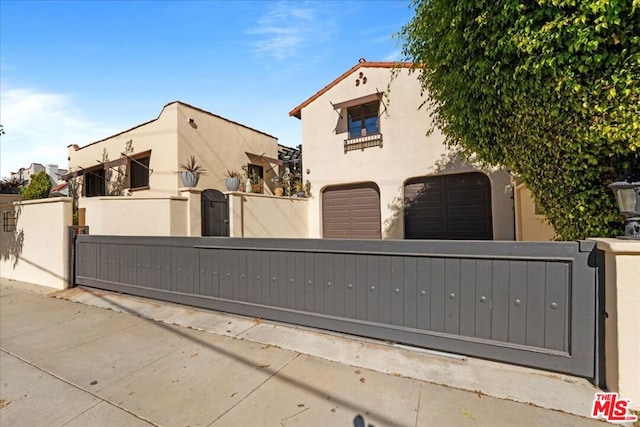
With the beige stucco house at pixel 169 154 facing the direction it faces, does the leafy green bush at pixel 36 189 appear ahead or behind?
ahead

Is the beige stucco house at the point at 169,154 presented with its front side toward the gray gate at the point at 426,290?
no

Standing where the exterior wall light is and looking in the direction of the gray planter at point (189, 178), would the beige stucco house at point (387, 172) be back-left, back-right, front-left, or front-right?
front-right

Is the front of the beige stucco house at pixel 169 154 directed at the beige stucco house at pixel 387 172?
no

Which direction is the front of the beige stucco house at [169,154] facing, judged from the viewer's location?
facing the viewer and to the left of the viewer
